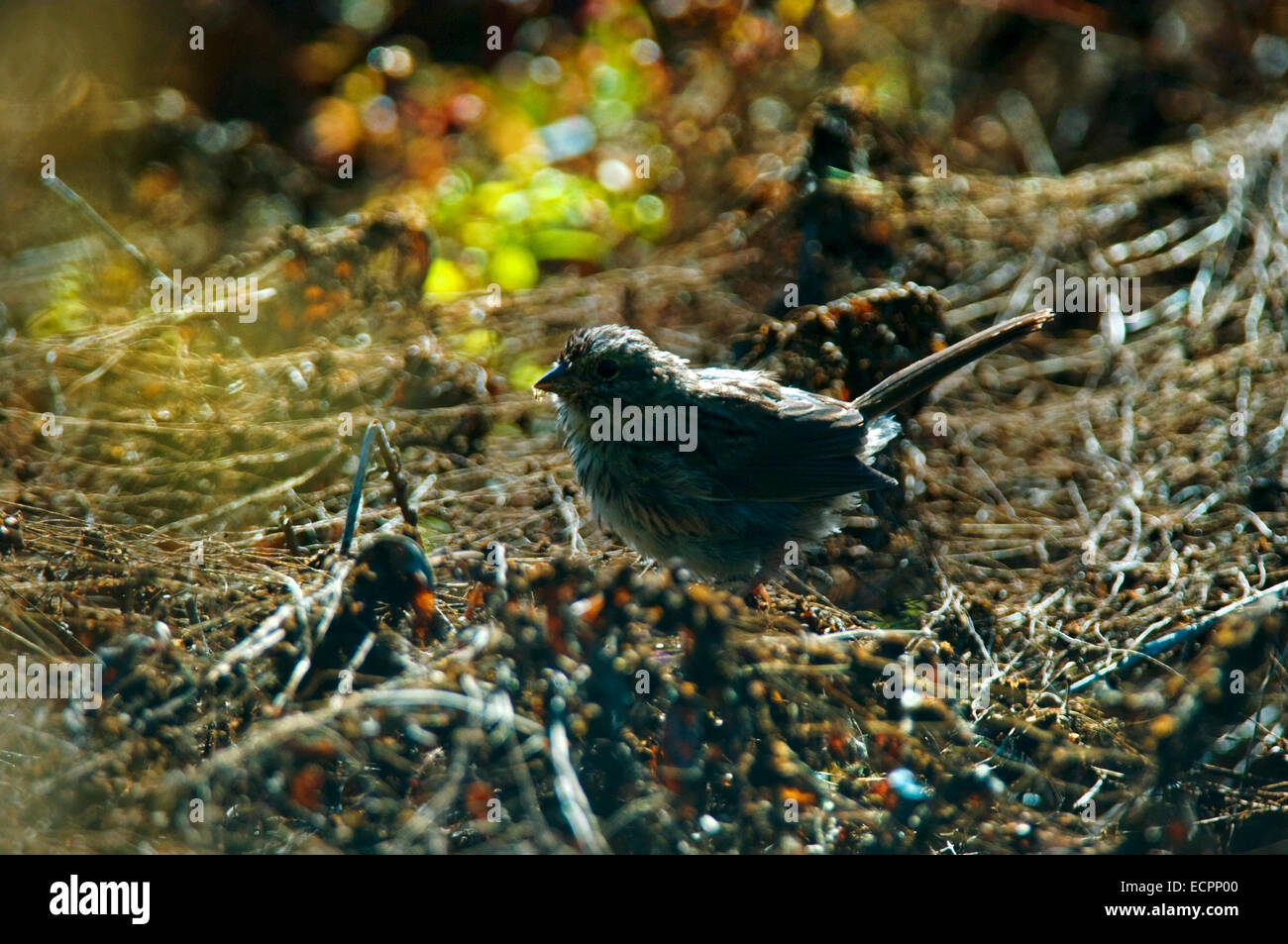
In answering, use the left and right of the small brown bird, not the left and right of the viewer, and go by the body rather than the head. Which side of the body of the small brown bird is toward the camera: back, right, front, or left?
left
